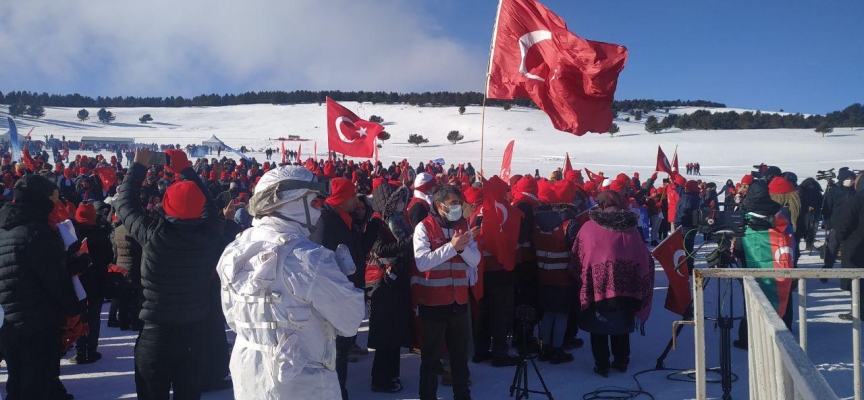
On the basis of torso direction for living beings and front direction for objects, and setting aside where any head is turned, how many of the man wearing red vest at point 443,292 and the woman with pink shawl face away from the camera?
1

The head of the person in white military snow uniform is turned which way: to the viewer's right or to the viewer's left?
to the viewer's right

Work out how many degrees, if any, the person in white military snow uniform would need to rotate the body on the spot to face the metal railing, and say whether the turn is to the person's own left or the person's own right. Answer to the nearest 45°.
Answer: approximately 45° to the person's own right

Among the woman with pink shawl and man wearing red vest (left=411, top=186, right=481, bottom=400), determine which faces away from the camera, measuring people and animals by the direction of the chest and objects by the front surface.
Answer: the woman with pink shawl

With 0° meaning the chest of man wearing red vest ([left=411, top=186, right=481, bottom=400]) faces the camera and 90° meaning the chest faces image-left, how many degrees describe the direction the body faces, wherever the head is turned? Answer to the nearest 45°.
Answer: approximately 315°

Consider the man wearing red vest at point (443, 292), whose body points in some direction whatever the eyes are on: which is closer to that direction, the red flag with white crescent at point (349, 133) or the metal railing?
the metal railing

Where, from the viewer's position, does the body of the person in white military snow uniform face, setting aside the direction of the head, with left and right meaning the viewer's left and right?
facing away from the viewer and to the right of the viewer

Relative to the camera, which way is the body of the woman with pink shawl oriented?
away from the camera
